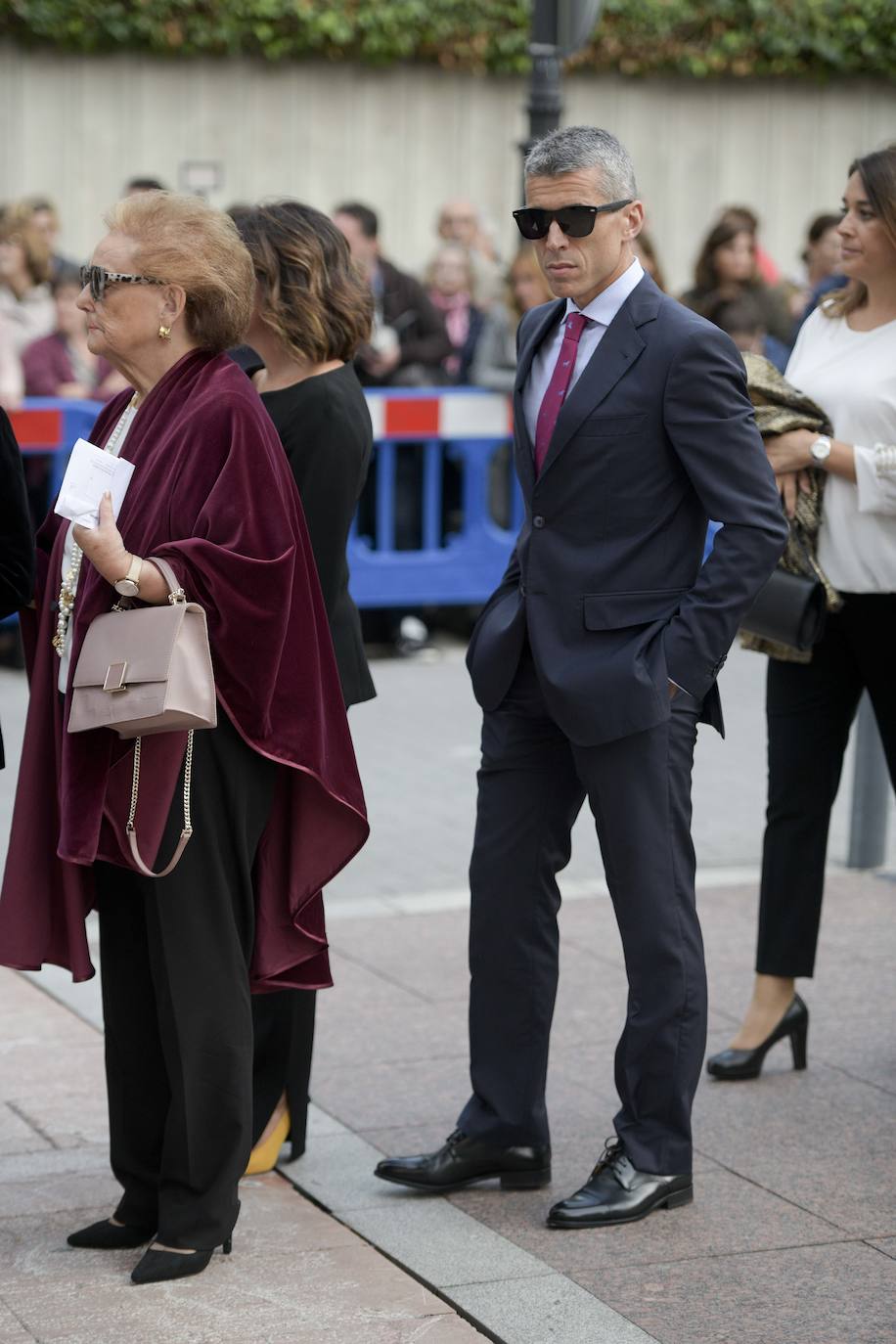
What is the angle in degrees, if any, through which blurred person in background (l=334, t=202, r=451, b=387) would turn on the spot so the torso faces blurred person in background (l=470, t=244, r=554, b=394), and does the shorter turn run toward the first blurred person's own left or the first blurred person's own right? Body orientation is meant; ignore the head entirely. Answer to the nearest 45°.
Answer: approximately 90° to the first blurred person's own left

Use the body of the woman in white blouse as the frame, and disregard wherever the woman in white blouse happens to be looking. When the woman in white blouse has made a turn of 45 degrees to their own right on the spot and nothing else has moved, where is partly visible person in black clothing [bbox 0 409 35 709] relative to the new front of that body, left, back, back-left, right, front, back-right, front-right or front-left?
front-left

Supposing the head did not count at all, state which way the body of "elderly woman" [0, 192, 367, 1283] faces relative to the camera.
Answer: to the viewer's left

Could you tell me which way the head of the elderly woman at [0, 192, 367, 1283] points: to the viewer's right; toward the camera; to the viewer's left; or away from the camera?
to the viewer's left

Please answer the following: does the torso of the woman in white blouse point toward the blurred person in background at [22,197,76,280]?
no

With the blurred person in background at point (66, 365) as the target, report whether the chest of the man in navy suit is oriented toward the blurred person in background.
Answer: no

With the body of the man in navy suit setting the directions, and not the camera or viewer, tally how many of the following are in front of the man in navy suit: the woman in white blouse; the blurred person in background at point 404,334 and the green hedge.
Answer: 0

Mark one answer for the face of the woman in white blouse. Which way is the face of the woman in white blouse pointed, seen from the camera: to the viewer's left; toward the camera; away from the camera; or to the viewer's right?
to the viewer's left

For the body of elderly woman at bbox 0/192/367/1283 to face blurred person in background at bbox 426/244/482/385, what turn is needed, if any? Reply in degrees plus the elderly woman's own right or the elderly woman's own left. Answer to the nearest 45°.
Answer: approximately 90° to the elderly woman's own right

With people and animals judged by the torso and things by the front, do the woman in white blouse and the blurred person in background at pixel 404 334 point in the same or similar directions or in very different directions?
same or similar directions

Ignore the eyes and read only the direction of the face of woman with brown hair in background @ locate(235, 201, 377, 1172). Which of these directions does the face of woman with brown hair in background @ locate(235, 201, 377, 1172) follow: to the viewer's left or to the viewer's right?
to the viewer's left

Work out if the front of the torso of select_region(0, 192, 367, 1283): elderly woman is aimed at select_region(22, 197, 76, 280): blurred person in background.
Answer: no

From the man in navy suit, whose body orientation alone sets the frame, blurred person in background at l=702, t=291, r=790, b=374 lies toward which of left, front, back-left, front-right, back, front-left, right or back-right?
back-right

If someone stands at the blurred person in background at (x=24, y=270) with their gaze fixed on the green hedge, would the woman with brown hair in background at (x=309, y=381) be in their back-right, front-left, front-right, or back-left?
back-right

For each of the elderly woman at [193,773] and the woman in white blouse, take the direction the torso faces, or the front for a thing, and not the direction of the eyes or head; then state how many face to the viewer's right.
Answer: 0

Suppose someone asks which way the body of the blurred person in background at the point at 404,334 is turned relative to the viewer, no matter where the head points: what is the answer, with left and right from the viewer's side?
facing the viewer and to the left of the viewer

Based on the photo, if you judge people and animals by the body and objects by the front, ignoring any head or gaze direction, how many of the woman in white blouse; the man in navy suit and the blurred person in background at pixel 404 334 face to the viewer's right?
0
